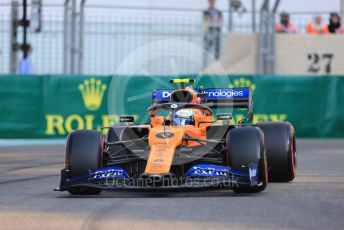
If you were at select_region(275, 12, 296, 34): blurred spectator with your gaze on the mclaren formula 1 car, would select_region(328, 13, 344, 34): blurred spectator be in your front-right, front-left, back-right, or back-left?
back-left

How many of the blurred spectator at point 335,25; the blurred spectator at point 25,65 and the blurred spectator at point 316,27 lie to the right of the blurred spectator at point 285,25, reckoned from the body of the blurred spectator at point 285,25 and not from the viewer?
1

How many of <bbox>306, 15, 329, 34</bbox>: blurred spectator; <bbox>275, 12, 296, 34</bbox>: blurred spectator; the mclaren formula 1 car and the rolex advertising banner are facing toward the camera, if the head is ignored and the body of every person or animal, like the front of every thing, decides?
4

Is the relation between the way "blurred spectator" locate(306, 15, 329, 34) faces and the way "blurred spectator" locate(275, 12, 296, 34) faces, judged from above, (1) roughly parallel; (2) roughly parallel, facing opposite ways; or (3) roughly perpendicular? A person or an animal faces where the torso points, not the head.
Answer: roughly parallel

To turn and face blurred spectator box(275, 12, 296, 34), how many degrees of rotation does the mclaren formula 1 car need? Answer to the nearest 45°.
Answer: approximately 180°

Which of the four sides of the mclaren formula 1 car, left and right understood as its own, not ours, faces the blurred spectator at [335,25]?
back

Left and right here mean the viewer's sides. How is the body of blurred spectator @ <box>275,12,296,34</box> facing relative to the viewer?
facing the viewer

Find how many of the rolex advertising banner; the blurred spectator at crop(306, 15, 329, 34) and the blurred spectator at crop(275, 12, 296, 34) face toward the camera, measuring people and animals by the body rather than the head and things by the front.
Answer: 3

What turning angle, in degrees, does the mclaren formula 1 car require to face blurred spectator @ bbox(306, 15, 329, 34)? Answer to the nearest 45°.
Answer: approximately 180°

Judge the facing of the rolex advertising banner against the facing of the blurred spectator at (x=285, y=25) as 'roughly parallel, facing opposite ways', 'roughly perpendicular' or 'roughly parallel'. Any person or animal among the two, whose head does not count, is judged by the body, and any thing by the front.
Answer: roughly parallel

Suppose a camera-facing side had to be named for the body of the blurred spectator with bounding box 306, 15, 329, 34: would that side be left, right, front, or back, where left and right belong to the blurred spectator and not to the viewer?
front

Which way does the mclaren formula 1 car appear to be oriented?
toward the camera

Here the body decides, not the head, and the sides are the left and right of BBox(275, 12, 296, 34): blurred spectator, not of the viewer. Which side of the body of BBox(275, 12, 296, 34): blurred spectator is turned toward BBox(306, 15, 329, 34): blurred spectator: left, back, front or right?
left

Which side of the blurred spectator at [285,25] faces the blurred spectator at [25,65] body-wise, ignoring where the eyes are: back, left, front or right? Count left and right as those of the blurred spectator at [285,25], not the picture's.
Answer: right
